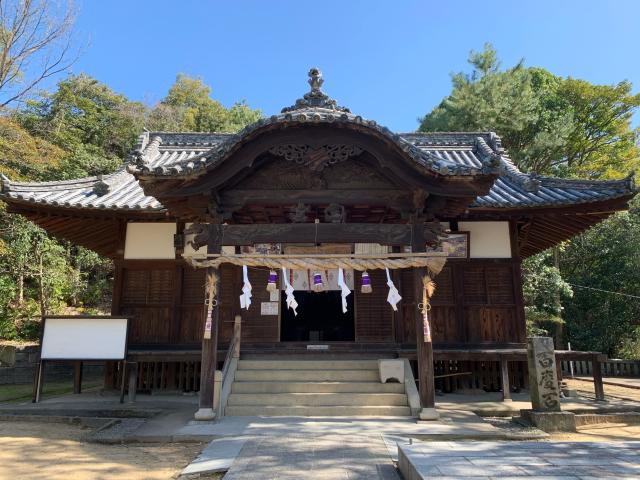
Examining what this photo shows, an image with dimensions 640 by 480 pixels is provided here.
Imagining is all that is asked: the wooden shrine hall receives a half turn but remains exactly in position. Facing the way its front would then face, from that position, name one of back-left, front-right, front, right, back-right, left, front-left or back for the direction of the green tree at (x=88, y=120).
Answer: front-left

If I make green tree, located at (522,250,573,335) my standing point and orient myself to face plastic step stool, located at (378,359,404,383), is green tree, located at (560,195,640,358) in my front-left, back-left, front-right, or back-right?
back-left

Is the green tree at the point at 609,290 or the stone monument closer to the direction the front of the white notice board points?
the stone monument

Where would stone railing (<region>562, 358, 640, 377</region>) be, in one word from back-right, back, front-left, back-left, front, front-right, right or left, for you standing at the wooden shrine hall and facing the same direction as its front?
back-left

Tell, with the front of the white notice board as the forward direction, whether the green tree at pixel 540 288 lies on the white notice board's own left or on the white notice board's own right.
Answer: on the white notice board's own left

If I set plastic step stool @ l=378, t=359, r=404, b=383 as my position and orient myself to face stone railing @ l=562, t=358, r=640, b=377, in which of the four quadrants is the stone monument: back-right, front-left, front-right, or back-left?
front-right

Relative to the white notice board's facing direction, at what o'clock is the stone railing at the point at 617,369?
The stone railing is roughly at 9 o'clock from the white notice board.

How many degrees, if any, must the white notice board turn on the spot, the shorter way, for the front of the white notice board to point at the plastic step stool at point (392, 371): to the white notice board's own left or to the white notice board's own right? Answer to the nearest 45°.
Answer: approximately 45° to the white notice board's own left

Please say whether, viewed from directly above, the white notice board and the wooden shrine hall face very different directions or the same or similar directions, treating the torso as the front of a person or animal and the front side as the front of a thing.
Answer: same or similar directions

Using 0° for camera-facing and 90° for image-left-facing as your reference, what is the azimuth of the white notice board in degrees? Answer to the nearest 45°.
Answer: approximately 0°

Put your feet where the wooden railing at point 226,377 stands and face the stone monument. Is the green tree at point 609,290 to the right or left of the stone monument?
left
